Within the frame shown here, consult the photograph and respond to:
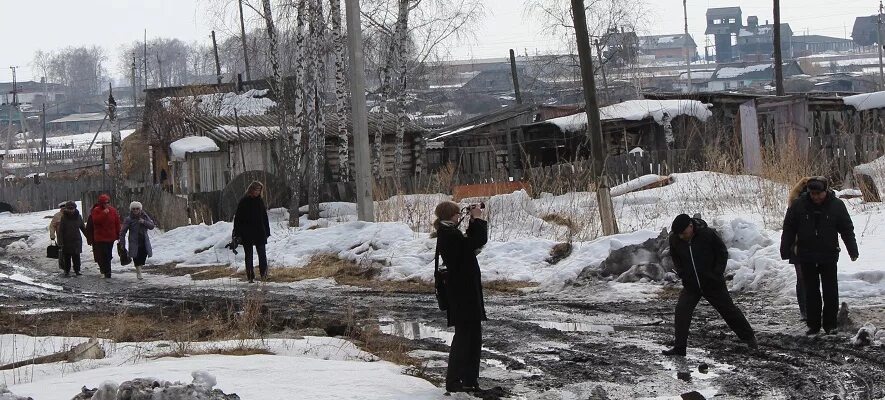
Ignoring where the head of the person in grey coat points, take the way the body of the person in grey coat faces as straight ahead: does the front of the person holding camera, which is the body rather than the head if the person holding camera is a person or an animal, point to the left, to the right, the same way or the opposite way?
to the left

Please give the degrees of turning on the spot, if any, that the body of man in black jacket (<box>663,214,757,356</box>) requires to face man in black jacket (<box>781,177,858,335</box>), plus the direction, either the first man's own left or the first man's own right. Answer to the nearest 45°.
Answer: approximately 180°

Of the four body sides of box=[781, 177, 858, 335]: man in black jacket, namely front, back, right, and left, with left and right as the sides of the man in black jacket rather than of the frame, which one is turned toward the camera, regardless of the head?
front

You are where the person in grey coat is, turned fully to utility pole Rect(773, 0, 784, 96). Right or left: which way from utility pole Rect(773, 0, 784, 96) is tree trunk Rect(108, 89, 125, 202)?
left

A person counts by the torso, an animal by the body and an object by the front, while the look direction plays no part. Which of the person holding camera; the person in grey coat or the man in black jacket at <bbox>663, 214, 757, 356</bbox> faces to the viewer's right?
the person holding camera

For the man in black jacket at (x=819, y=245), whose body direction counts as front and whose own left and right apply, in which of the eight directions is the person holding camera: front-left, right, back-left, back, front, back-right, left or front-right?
front-right

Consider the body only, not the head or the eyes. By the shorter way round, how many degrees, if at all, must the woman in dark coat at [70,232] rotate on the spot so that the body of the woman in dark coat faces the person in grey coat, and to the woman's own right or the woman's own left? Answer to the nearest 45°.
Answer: approximately 45° to the woman's own left

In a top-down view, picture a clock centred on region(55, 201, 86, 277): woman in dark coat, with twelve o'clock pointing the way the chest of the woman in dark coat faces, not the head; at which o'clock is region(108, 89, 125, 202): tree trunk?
The tree trunk is roughly at 6 o'clock from the woman in dark coat.

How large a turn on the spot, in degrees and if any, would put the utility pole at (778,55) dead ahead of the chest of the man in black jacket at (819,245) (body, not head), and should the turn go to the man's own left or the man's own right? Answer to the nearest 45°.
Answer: approximately 180°

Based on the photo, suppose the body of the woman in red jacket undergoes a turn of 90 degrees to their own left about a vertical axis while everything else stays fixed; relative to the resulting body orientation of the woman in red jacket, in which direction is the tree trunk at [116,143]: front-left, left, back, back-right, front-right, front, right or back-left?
left

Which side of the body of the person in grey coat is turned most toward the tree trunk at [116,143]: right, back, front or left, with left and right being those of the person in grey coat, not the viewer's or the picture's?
back

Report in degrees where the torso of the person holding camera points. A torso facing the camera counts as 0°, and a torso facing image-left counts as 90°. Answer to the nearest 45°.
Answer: approximately 270°

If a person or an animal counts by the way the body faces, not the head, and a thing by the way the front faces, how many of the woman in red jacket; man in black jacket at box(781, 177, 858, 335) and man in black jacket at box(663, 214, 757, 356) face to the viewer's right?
0
